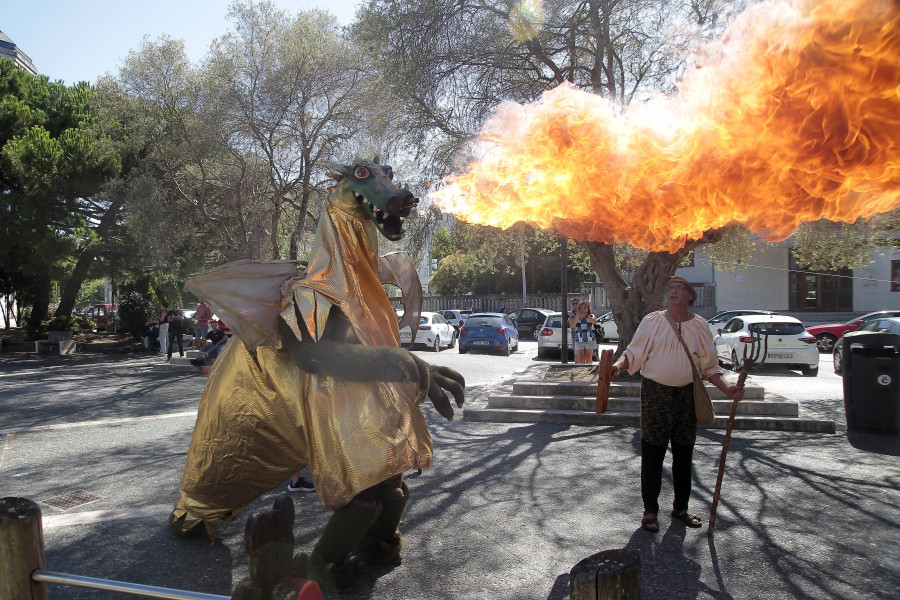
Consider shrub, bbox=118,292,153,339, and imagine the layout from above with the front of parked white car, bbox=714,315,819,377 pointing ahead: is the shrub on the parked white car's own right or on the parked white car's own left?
on the parked white car's own left

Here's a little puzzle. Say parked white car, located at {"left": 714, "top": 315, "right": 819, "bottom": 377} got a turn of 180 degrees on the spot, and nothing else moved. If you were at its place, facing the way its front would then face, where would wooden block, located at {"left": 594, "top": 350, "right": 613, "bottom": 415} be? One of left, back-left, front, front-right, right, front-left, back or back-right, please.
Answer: front-right

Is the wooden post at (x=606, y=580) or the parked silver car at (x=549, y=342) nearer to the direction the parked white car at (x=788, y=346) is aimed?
the parked silver car

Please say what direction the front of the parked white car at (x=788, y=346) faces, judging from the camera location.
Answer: facing away from the viewer and to the left of the viewer

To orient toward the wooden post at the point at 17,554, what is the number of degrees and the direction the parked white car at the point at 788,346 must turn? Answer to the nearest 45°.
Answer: approximately 135° to its left

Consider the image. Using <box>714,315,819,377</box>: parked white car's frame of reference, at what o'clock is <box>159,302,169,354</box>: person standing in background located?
The person standing in background is roughly at 10 o'clock from the parked white car.

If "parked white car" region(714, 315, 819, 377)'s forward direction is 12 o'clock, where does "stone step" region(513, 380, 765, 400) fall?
The stone step is roughly at 8 o'clock from the parked white car.

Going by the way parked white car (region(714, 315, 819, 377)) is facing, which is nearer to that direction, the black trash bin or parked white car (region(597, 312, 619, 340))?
the parked white car
